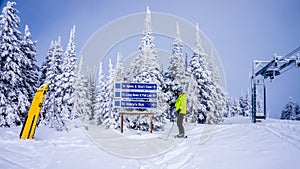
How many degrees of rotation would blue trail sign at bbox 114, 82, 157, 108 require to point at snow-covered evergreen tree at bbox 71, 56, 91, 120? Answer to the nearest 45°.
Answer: approximately 180°

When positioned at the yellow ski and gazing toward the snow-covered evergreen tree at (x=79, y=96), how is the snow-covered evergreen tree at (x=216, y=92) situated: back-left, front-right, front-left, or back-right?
front-right

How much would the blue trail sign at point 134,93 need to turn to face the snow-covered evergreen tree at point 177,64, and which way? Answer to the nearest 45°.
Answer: approximately 180°

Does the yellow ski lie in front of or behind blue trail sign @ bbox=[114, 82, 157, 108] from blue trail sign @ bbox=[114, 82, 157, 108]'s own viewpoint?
in front

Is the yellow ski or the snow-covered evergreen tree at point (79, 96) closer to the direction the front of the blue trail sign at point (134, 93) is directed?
the yellow ski

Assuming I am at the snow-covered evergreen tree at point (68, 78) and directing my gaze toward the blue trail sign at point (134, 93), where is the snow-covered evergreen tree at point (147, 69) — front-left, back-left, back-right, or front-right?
front-left

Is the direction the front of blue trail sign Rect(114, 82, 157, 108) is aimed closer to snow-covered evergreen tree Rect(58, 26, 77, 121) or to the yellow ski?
the yellow ski

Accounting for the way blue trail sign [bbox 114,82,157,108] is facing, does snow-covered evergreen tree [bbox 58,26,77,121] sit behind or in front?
behind

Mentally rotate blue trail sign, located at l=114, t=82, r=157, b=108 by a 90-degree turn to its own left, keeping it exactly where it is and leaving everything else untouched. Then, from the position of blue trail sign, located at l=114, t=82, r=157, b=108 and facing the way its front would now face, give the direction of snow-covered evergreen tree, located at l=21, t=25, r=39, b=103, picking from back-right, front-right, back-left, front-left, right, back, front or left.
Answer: back-left

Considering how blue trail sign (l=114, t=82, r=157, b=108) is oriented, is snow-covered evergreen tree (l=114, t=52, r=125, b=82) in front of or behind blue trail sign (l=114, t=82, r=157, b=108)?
behind

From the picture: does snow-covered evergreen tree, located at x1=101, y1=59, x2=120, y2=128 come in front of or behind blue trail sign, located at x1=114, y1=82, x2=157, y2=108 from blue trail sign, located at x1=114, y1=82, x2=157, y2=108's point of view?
behind

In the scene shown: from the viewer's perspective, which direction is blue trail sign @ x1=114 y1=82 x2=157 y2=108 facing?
toward the camera

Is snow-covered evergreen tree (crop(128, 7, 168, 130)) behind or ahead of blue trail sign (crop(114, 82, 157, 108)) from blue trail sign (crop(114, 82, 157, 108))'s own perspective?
behind
